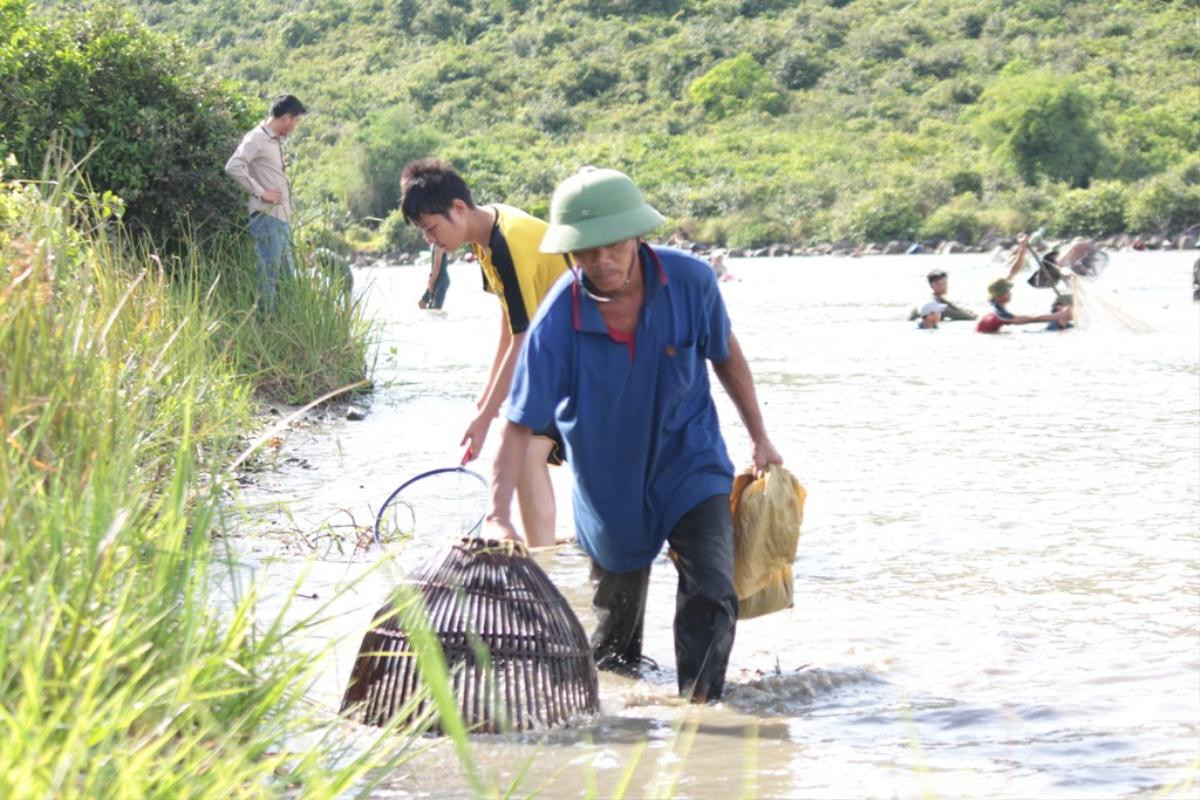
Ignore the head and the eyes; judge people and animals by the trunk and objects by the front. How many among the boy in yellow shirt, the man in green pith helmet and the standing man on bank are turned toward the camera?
1

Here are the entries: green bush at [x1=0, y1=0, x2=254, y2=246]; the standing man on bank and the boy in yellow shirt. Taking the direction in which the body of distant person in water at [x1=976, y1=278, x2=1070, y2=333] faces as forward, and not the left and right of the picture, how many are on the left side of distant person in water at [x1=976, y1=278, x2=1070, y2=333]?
0

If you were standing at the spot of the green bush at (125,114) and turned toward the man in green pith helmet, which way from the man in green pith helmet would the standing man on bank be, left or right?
left

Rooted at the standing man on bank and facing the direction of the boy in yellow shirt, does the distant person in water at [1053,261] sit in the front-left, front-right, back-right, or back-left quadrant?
back-left

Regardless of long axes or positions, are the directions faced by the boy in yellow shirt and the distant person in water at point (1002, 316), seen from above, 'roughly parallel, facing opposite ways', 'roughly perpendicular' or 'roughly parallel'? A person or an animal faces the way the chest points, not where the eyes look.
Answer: roughly parallel, facing opposite ways

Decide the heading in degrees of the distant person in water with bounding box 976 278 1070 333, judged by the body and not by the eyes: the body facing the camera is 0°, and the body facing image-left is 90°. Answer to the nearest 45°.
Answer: approximately 270°

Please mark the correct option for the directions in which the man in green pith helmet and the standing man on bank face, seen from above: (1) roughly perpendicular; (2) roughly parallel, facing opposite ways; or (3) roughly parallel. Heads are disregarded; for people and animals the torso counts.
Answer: roughly perpendicular

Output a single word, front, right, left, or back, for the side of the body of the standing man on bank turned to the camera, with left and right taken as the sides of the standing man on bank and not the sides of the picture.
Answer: right

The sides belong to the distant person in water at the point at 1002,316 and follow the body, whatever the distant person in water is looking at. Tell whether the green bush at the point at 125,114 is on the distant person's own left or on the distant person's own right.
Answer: on the distant person's own right

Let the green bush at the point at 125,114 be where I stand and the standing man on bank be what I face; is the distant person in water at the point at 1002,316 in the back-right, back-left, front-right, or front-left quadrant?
front-left

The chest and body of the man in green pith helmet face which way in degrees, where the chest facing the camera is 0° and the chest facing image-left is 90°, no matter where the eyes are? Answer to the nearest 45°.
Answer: approximately 0°

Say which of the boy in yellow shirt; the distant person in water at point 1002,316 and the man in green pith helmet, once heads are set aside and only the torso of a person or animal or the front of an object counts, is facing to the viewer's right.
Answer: the distant person in water

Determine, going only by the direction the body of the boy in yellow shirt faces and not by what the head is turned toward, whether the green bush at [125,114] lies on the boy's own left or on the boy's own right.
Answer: on the boy's own right

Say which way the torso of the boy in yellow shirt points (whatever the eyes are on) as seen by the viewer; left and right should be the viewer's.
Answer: facing to the left of the viewer

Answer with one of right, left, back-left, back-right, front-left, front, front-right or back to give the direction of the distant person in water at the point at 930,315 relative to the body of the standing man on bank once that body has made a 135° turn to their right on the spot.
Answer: back

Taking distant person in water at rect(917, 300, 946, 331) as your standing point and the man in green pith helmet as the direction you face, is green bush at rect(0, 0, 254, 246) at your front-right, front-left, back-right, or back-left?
front-right

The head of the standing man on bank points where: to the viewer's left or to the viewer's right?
to the viewer's right

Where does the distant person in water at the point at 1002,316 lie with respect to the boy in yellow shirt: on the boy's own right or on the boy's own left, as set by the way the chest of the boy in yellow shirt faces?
on the boy's own right
